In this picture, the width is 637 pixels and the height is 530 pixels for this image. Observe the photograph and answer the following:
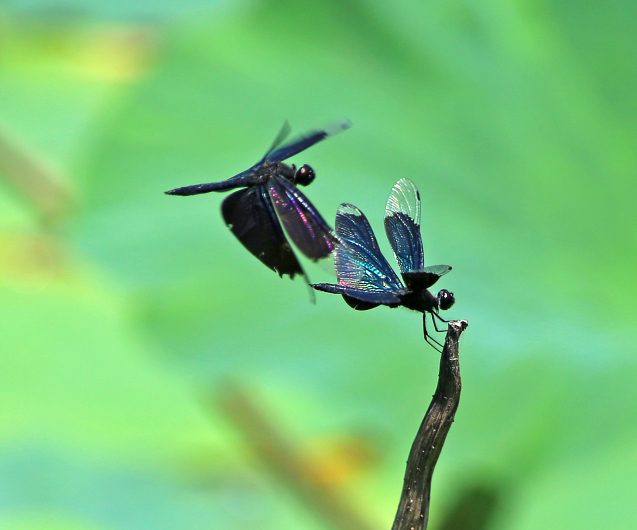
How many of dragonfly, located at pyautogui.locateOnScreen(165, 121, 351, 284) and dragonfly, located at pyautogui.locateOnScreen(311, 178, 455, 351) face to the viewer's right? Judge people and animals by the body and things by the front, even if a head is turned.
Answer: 2

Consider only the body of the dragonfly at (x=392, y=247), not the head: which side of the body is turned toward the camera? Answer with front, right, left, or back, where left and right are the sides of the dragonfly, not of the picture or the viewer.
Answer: right

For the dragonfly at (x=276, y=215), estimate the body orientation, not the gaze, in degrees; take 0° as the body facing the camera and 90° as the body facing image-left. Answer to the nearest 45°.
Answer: approximately 270°
